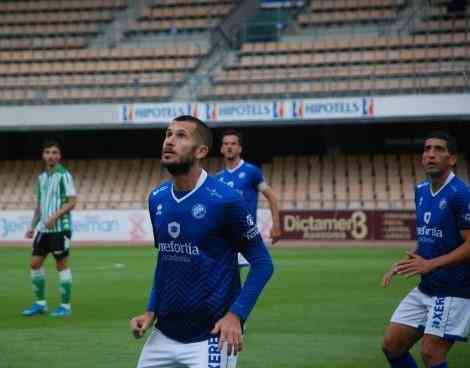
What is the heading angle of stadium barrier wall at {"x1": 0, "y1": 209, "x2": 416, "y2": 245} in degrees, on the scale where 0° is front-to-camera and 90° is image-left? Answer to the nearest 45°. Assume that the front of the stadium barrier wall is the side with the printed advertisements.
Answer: approximately 0°

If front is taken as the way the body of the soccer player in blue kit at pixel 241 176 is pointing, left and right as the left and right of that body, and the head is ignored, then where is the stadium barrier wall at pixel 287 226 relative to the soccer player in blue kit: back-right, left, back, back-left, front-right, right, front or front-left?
back-right

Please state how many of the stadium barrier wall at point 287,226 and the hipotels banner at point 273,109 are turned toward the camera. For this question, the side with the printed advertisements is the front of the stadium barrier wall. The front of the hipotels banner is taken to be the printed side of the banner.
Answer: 2

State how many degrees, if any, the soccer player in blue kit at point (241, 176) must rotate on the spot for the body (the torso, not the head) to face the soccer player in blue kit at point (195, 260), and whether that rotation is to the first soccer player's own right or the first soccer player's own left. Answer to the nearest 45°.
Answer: approximately 45° to the first soccer player's own left

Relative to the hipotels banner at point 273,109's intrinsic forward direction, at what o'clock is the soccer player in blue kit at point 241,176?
The soccer player in blue kit is roughly at 12 o'clock from the hipotels banner.

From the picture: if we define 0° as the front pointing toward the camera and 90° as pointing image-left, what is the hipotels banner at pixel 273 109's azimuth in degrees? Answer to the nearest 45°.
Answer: approximately 0°

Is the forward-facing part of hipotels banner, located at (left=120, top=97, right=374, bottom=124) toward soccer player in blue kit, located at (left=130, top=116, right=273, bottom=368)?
yes

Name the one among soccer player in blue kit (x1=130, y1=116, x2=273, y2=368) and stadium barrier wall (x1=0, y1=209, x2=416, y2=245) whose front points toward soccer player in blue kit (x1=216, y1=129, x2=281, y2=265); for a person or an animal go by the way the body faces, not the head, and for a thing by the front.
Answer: the stadium barrier wall
